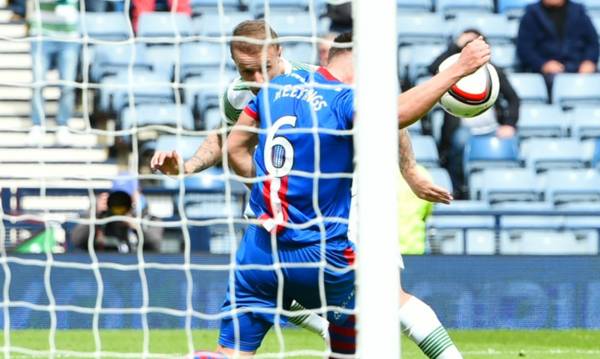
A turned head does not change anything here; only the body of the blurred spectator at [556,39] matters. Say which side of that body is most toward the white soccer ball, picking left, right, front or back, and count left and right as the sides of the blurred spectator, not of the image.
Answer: front

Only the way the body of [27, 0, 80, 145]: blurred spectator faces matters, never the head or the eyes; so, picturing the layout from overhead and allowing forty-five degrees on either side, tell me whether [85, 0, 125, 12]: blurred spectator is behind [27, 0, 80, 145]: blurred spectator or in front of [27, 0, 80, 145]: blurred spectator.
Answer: behind

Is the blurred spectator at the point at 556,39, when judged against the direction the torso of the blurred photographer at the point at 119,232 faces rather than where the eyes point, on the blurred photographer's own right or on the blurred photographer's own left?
on the blurred photographer's own left

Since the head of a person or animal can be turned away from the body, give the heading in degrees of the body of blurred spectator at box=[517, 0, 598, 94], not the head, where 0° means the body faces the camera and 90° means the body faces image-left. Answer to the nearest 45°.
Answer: approximately 0°

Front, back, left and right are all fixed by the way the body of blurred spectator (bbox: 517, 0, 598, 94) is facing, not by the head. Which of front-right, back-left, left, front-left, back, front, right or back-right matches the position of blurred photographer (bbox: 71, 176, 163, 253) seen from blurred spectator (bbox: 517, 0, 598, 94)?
front-right

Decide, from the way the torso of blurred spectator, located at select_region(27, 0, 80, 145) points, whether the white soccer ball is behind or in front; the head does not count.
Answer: in front
